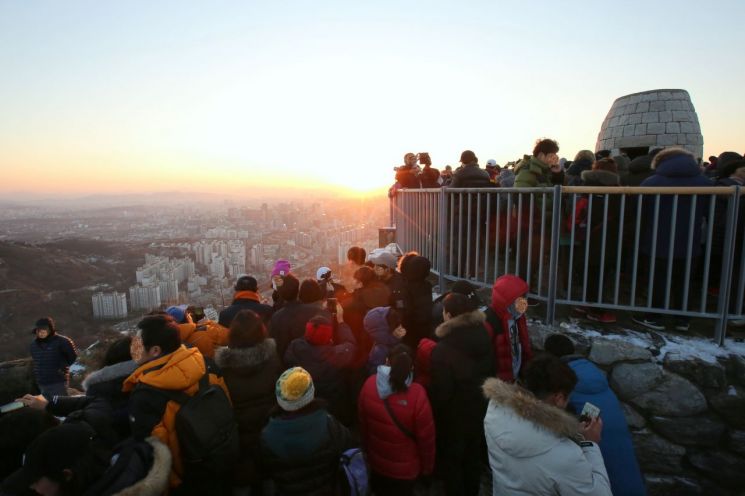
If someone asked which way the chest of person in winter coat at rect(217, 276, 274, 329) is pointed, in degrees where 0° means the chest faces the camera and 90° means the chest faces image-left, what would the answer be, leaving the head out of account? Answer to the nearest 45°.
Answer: approximately 180°

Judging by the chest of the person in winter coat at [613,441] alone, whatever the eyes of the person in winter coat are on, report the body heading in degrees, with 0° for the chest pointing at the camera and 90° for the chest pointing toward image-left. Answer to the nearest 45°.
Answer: approximately 90°

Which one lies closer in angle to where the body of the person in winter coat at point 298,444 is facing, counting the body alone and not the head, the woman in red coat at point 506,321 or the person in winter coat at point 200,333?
the person in winter coat

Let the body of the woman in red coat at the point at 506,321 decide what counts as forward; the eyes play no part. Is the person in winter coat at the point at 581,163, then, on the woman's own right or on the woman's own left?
on the woman's own left

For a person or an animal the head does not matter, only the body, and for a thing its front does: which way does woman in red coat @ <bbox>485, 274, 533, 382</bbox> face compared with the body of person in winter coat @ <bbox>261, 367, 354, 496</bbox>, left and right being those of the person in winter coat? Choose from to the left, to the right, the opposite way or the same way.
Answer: the opposite way

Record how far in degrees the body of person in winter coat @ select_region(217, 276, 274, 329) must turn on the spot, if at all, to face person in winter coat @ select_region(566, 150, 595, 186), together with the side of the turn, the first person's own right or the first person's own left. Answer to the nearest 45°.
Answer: approximately 90° to the first person's own right

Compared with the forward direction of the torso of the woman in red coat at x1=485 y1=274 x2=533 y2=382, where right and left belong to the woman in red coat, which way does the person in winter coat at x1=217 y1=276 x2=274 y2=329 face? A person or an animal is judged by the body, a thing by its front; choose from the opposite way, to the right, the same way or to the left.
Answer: the opposite way

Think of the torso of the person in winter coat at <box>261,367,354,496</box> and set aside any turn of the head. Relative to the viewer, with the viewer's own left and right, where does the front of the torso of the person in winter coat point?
facing away from the viewer

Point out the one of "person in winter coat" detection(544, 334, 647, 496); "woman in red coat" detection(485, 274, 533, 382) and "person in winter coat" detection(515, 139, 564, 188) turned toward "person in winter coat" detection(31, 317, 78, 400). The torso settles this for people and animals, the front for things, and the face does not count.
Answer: "person in winter coat" detection(544, 334, 647, 496)

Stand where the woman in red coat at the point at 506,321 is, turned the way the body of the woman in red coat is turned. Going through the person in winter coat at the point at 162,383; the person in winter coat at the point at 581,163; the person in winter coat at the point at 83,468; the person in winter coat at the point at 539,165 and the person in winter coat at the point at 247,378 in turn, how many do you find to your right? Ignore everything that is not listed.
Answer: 3

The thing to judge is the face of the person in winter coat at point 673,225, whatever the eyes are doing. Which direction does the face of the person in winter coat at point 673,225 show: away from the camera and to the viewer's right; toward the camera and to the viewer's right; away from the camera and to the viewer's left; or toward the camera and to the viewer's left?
away from the camera and to the viewer's left

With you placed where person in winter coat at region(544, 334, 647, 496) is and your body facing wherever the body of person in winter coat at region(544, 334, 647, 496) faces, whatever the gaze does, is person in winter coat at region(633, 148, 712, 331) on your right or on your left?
on your right

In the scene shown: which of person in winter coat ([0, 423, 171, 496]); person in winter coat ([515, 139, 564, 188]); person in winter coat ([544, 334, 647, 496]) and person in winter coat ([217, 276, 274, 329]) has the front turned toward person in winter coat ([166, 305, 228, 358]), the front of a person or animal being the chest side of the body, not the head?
person in winter coat ([544, 334, 647, 496])

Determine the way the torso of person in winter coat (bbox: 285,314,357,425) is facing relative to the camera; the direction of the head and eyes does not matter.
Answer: away from the camera
